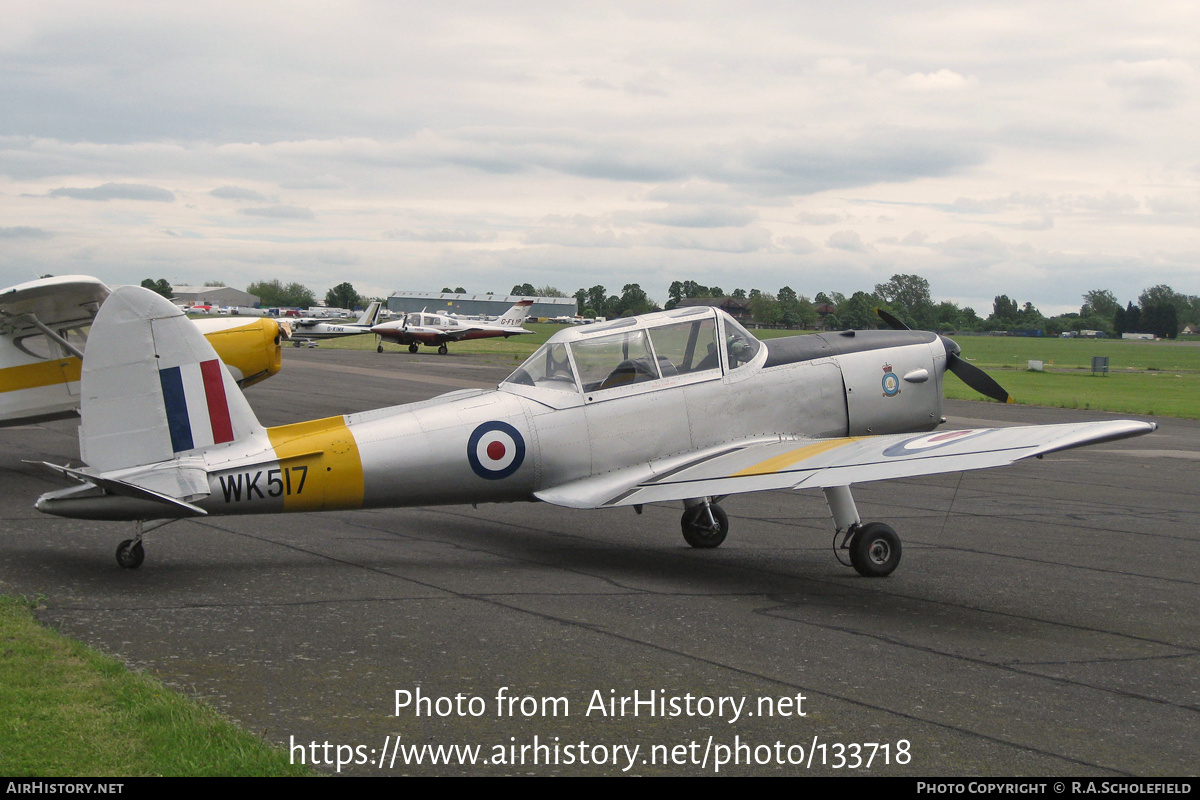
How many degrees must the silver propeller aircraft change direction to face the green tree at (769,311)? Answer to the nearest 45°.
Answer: approximately 45° to its left

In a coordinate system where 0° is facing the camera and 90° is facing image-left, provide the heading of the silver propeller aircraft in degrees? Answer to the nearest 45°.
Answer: approximately 225°

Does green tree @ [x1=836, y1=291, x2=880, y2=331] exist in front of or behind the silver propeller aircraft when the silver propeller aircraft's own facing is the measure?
in front

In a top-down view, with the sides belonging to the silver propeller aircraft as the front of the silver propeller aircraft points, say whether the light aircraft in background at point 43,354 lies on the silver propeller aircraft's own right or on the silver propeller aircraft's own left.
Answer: on the silver propeller aircraft's own left

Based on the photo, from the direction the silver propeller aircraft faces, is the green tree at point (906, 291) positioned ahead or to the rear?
ahead

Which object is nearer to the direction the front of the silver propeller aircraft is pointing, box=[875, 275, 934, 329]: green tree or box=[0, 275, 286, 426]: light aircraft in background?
the green tree
